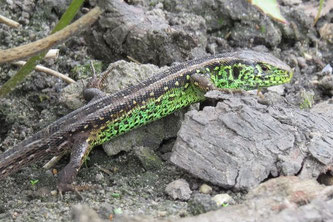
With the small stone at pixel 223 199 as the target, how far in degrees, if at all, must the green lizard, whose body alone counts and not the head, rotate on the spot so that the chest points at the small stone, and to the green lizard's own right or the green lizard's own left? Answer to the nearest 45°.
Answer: approximately 45° to the green lizard's own right

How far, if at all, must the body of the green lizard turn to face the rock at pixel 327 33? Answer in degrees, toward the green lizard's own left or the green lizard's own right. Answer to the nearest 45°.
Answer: approximately 45° to the green lizard's own left

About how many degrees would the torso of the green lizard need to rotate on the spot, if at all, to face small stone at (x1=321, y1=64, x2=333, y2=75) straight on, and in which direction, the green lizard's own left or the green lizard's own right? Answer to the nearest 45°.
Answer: approximately 45° to the green lizard's own left

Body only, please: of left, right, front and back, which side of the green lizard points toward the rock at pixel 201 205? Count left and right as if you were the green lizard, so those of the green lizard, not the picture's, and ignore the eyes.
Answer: right

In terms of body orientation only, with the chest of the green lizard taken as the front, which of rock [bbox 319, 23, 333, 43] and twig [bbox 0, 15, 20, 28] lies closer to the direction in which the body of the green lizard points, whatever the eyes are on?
the rock

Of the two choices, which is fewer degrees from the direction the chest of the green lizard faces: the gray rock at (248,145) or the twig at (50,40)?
the gray rock

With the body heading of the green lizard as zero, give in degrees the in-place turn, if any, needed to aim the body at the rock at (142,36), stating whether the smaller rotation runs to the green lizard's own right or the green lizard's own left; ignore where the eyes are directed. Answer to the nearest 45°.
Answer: approximately 90° to the green lizard's own left

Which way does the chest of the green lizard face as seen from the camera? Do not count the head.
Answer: to the viewer's right
